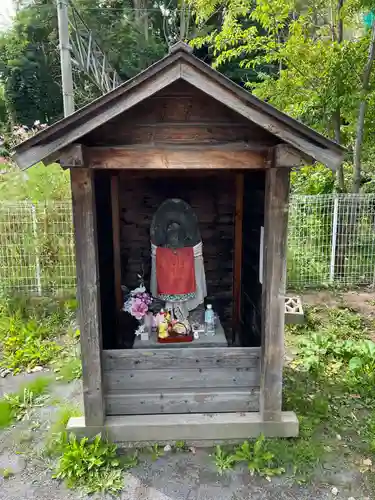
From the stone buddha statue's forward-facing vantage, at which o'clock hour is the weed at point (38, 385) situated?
The weed is roughly at 3 o'clock from the stone buddha statue.

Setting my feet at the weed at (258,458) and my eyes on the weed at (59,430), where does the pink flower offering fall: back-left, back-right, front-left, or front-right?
front-right

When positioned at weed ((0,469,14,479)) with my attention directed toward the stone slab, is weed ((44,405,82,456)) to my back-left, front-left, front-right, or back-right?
front-left

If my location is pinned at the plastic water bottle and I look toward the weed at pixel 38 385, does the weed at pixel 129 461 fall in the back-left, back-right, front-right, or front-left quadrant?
front-left

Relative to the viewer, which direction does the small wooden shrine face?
toward the camera
